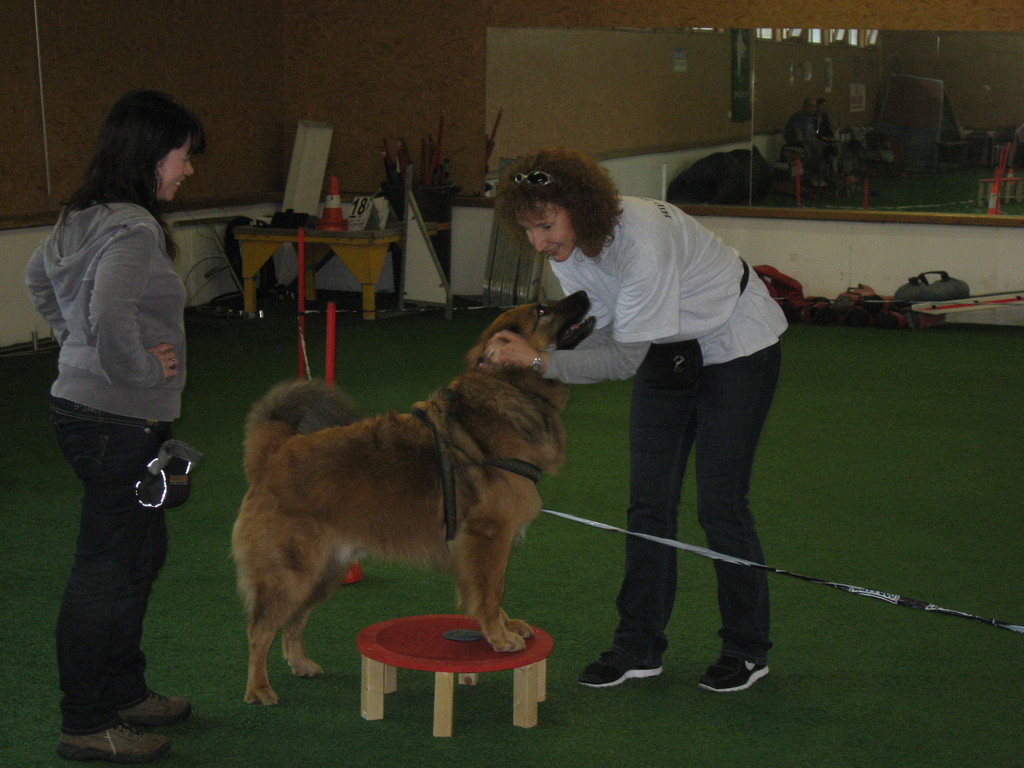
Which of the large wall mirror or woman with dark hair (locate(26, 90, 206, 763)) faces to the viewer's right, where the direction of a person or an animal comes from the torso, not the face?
the woman with dark hair

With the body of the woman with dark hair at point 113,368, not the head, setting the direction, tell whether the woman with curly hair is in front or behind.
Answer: in front

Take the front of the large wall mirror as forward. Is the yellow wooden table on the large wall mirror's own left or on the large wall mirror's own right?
on the large wall mirror's own right

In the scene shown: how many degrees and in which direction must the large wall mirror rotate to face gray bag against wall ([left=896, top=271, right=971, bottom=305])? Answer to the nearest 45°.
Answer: approximately 45° to its left

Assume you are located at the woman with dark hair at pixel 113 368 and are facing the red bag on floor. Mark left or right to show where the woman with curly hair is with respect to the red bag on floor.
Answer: right

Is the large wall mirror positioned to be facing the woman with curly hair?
yes

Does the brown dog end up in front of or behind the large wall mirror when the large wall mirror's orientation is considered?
in front

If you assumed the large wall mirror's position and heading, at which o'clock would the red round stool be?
The red round stool is roughly at 12 o'clock from the large wall mirror.

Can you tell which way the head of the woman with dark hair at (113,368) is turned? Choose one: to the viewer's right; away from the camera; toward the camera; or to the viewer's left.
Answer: to the viewer's right

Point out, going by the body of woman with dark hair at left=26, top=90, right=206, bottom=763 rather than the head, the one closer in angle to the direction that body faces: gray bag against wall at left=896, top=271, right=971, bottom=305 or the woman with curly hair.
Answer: the woman with curly hair

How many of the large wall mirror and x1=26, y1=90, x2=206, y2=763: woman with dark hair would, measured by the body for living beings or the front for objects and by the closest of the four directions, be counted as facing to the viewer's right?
1

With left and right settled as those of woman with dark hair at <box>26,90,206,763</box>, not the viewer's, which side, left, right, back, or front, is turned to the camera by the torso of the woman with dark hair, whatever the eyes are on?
right

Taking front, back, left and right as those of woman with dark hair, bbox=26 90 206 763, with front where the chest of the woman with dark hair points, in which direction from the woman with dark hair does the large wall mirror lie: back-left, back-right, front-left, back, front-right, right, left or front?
front-left
